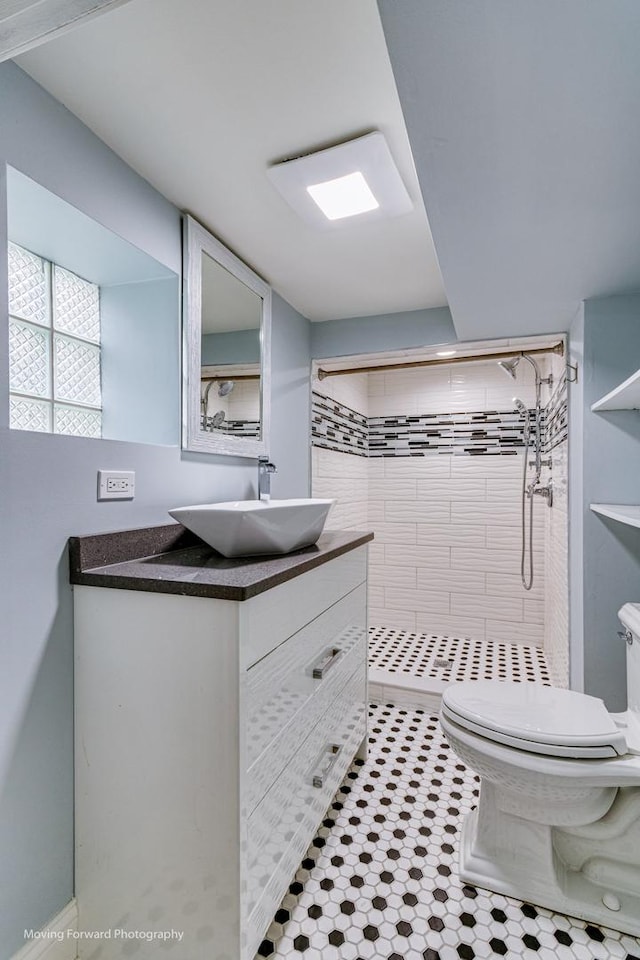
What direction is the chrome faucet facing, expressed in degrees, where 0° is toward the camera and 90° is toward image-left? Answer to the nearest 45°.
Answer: approximately 315°

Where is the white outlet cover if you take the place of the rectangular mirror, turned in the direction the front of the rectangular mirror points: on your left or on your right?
on your right

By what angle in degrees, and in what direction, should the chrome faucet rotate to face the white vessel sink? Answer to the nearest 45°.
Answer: approximately 45° to its right

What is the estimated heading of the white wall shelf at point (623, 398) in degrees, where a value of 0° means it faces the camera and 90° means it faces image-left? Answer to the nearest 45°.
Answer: approximately 90°

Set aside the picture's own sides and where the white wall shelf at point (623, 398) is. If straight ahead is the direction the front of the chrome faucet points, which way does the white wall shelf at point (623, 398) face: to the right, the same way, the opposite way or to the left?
the opposite way

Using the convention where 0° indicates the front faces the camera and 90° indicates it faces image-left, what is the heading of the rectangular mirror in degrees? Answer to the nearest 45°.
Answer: approximately 315°

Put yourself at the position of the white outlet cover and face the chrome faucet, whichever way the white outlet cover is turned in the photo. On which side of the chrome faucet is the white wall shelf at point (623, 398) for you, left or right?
right

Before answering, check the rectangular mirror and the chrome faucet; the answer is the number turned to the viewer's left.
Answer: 0

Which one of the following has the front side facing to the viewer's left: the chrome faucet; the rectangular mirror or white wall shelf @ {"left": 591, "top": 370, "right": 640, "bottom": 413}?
the white wall shelf

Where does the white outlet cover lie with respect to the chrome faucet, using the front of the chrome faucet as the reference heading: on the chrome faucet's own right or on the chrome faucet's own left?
on the chrome faucet's own right
